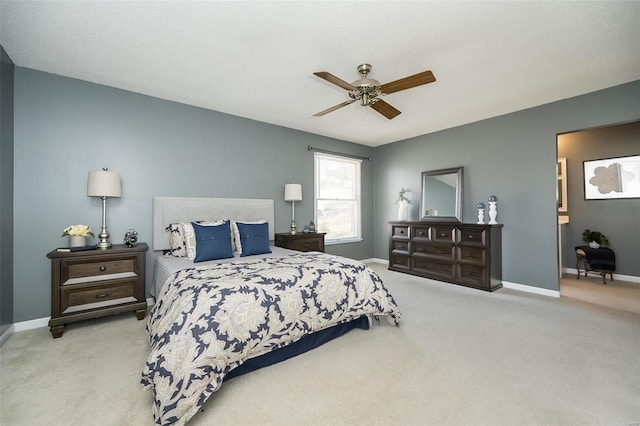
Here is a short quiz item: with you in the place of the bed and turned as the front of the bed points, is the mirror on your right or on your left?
on your left

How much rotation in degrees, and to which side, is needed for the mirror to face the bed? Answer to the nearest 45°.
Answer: approximately 45° to its left

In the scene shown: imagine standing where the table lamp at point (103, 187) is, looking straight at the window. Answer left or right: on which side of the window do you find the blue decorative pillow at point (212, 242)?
right

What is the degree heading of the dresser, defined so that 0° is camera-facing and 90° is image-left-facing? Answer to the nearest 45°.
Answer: approximately 45°

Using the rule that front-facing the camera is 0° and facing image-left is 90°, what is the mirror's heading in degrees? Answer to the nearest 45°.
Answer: approximately 45°

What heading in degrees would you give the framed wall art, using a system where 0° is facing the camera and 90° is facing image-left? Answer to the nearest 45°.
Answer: approximately 45°

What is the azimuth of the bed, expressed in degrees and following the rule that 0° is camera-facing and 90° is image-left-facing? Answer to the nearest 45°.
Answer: approximately 315°
